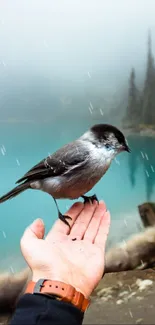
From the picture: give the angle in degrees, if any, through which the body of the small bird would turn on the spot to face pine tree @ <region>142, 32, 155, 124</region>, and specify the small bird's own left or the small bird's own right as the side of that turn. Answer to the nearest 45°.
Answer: approximately 45° to the small bird's own left

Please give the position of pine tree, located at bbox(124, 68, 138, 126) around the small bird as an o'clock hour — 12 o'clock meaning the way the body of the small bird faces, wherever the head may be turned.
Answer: The pine tree is roughly at 10 o'clock from the small bird.

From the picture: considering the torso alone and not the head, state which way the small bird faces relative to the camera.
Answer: to the viewer's right
